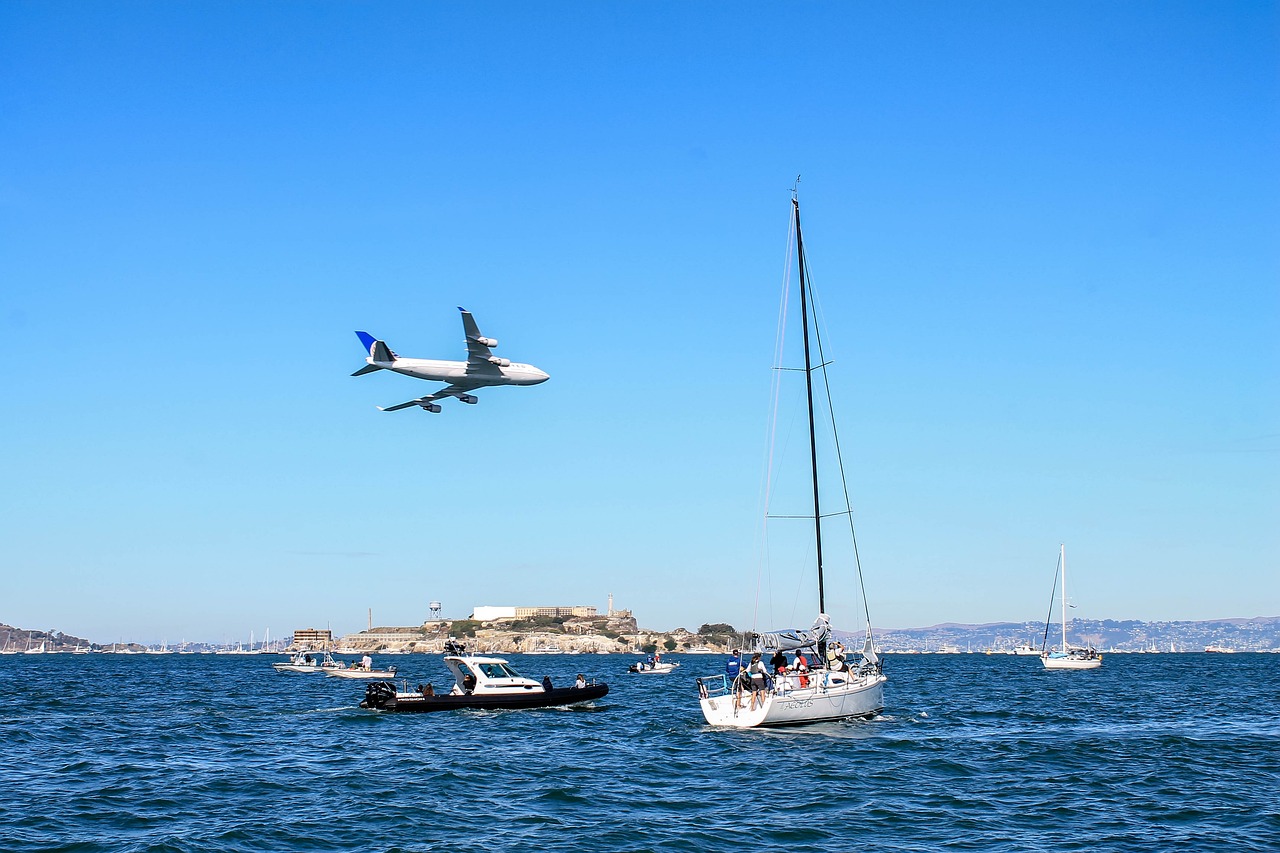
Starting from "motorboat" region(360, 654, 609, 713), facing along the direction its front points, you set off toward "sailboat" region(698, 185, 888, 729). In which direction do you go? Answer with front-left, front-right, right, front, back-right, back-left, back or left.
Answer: front-right

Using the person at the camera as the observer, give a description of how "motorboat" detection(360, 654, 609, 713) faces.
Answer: facing to the right of the viewer

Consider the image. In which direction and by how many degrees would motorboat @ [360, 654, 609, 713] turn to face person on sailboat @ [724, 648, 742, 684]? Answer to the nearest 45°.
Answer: approximately 45° to its right

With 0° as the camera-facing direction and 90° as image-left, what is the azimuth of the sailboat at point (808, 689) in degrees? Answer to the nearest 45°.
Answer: approximately 225°

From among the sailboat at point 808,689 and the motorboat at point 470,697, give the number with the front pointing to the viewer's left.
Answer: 0

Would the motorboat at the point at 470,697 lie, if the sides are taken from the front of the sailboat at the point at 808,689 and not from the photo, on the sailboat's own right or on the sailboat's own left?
on the sailboat's own left

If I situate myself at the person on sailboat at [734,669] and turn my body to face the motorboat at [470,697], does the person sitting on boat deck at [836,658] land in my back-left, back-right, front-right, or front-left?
back-right
